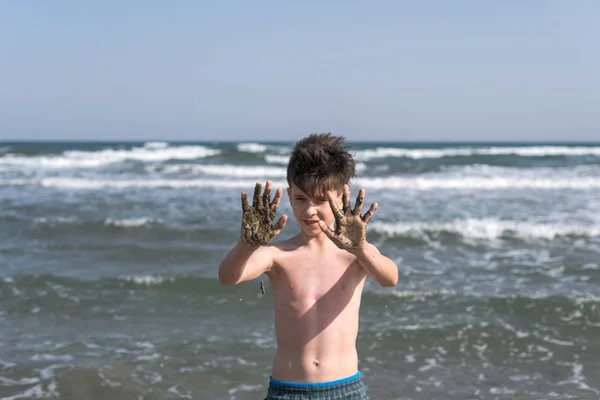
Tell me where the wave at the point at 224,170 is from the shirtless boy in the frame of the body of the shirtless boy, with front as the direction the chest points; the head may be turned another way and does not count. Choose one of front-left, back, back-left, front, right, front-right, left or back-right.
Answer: back

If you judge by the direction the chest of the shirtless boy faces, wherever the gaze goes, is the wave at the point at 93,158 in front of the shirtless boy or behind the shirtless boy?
behind

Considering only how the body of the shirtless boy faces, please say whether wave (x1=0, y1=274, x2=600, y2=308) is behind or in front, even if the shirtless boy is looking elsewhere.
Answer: behind

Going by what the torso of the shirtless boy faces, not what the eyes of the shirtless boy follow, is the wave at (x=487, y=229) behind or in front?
behind

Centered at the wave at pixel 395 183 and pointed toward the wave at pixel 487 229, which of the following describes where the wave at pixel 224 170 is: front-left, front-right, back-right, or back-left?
back-right

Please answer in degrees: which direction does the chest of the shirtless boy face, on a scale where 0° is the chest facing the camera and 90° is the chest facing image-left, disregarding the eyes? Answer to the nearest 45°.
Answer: approximately 0°

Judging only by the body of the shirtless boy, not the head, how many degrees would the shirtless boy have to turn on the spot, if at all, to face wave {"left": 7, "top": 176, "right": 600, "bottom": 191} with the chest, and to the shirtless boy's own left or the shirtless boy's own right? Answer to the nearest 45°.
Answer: approximately 180°
